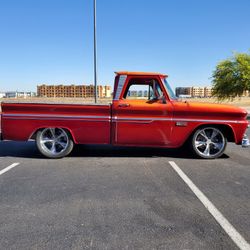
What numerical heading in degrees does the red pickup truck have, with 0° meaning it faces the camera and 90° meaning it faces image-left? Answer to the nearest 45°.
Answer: approximately 270°
